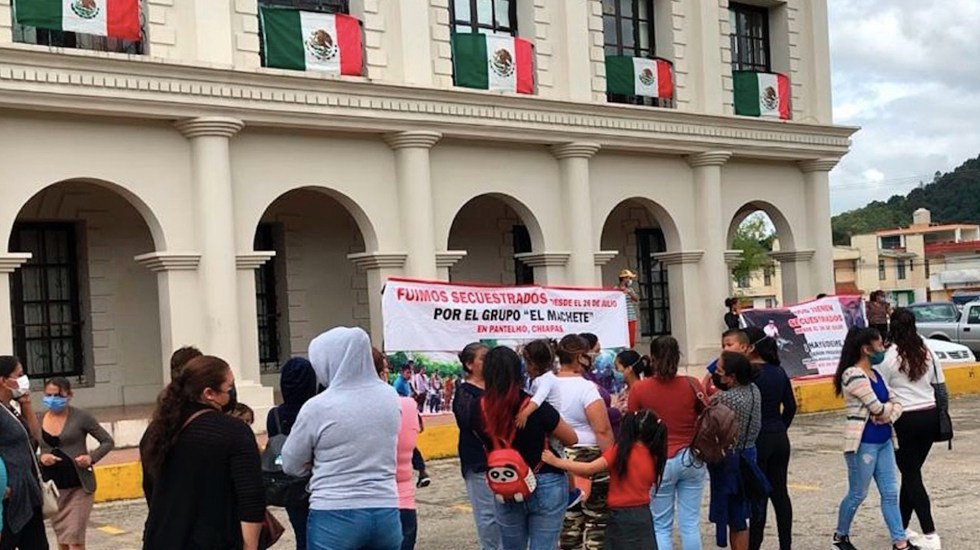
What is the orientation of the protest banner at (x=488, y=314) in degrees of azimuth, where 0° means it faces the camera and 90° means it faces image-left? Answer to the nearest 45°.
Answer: approximately 0°

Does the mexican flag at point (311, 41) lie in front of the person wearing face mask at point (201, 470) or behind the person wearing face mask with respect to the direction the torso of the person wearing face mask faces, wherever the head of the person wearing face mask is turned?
in front

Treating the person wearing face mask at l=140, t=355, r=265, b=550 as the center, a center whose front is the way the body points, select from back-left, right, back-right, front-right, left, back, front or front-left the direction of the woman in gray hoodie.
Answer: front-right

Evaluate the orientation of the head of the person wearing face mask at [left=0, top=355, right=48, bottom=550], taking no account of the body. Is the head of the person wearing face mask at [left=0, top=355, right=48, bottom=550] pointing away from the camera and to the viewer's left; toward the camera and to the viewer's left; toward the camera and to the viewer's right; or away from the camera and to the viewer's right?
toward the camera and to the viewer's right

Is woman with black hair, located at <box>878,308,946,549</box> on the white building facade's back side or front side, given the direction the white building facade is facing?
on the front side

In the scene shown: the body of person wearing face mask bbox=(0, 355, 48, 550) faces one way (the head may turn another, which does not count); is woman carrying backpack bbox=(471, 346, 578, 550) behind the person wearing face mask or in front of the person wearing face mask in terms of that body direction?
in front

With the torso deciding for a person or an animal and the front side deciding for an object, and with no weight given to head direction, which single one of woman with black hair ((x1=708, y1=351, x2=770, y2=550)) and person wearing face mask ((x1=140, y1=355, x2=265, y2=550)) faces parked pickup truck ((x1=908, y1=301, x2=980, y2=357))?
the person wearing face mask

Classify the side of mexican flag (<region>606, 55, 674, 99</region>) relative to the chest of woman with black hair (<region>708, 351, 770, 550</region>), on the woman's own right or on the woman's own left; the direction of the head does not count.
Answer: on the woman's own right

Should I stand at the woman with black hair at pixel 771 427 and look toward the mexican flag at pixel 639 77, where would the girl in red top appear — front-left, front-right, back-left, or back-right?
back-left

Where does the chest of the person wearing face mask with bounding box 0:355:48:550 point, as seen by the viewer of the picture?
to the viewer's right

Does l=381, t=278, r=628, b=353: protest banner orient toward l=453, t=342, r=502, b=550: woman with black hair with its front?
yes

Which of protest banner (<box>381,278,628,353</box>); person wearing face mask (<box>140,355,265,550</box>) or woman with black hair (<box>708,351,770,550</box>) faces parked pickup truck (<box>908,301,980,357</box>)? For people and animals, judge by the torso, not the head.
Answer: the person wearing face mask

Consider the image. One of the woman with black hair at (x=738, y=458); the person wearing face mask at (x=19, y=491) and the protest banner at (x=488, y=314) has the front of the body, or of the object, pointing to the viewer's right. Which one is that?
the person wearing face mask

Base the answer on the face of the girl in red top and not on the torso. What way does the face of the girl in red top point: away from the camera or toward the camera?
away from the camera

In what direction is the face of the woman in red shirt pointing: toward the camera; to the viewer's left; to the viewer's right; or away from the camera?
away from the camera
